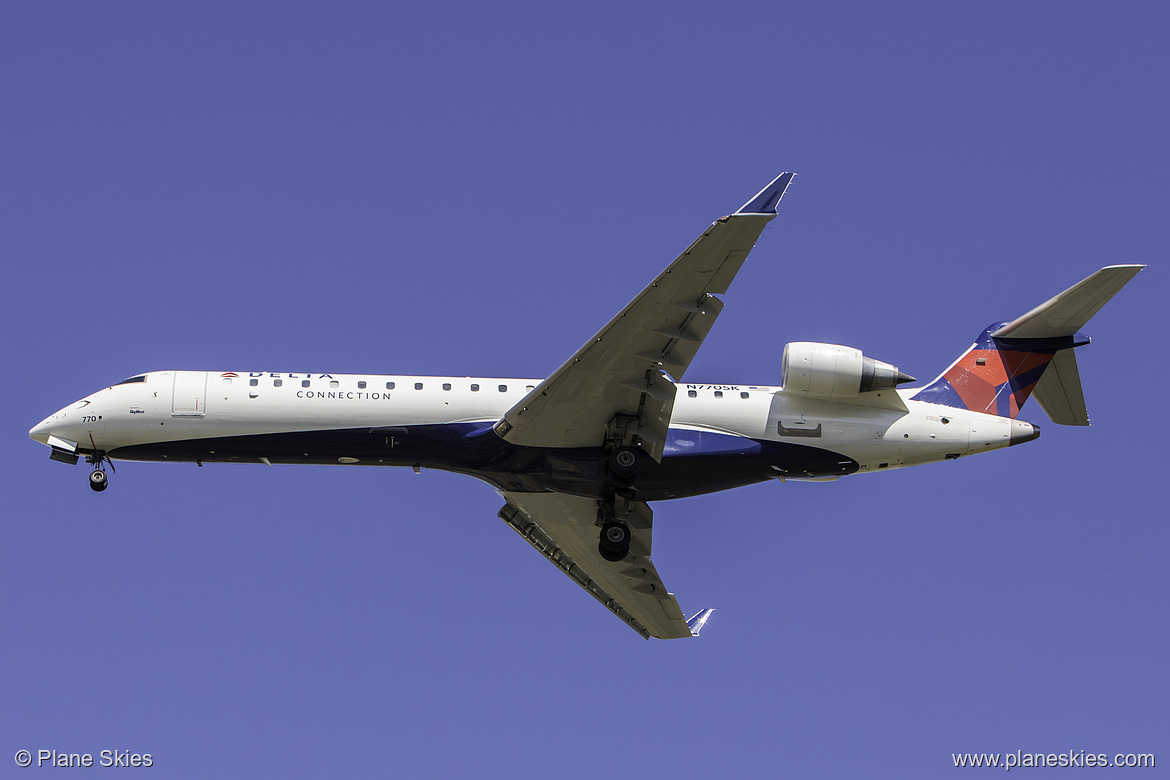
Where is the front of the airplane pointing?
to the viewer's left
